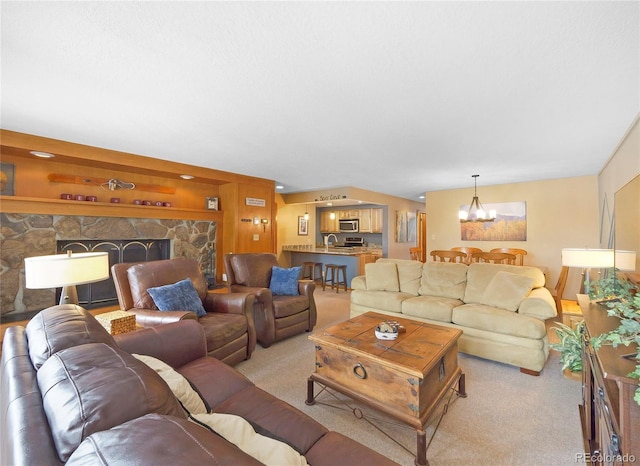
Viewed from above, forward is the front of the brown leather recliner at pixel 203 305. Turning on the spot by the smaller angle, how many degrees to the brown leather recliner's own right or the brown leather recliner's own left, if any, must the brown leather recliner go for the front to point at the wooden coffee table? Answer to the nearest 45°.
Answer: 0° — it already faces it

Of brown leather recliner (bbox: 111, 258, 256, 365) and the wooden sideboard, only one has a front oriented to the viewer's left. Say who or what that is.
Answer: the wooden sideboard

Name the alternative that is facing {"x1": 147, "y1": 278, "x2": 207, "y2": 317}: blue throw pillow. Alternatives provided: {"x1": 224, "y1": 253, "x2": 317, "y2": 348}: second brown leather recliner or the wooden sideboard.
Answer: the wooden sideboard

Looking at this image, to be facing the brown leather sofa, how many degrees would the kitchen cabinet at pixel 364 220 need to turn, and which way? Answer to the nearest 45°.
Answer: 0° — it already faces it

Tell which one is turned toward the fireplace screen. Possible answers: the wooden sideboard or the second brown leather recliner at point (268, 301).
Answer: the wooden sideboard

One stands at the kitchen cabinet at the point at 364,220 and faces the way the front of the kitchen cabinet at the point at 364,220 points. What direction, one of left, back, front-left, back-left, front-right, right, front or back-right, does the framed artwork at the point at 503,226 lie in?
front-left

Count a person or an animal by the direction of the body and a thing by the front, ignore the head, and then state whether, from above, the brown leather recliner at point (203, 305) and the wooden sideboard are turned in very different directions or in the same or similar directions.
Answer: very different directions

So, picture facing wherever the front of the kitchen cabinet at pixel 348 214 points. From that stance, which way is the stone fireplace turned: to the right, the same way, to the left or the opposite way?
to the left

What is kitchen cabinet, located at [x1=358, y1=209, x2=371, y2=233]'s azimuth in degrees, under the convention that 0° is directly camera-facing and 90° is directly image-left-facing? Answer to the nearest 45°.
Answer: approximately 0°

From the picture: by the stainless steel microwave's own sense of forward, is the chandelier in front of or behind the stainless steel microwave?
in front

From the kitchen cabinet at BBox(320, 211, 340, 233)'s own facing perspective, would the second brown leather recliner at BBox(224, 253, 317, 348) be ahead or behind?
ahead

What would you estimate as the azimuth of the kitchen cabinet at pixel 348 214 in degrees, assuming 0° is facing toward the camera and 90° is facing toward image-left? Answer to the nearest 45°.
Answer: approximately 0°

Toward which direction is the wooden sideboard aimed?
to the viewer's left

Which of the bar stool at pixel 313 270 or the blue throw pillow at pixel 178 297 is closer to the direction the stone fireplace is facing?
the blue throw pillow

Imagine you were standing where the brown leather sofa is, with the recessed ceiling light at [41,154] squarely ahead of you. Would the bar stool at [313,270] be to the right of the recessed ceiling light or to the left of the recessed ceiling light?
right
